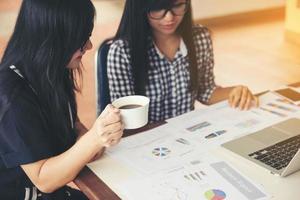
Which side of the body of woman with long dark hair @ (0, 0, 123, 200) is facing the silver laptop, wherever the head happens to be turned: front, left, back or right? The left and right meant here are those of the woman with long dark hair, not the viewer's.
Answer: front

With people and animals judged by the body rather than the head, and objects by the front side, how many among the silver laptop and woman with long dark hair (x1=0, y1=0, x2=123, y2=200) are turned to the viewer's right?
1

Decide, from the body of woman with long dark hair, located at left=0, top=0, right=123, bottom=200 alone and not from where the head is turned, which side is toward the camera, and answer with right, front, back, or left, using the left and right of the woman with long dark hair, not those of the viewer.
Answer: right

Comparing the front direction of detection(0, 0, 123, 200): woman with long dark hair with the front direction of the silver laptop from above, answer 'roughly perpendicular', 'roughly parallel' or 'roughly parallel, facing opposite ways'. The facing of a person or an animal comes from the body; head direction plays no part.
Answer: roughly perpendicular

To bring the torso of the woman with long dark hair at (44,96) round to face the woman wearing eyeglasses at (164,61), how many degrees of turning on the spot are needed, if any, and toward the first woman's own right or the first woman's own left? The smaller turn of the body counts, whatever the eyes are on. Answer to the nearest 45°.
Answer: approximately 45° to the first woman's own left

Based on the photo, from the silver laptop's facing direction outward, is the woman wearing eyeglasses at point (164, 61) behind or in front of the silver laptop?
in front

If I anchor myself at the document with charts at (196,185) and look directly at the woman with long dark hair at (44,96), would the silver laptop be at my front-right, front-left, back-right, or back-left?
back-right

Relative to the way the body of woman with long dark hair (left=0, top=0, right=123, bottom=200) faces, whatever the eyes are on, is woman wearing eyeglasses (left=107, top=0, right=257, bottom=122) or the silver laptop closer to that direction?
the silver laptop
